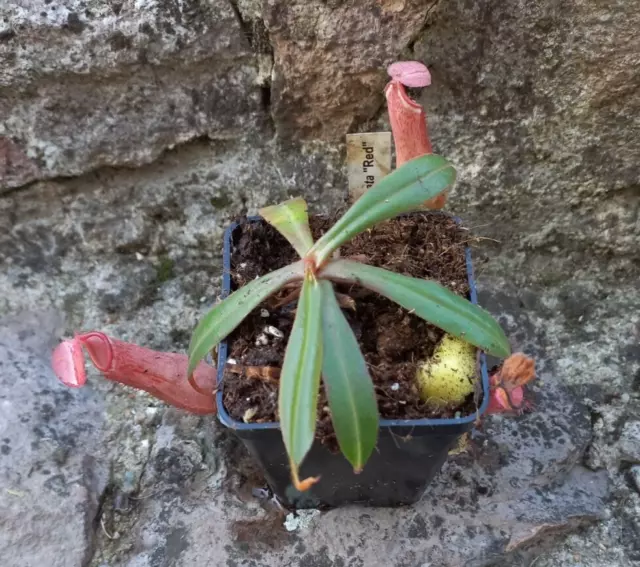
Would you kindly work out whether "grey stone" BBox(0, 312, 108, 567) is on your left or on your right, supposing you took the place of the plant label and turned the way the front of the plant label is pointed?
on your right

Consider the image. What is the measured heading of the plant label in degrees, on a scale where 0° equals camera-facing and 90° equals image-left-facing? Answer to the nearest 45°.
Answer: approximately 0°

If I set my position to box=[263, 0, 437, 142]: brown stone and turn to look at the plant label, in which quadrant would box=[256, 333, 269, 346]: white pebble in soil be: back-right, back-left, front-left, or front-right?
front-right
